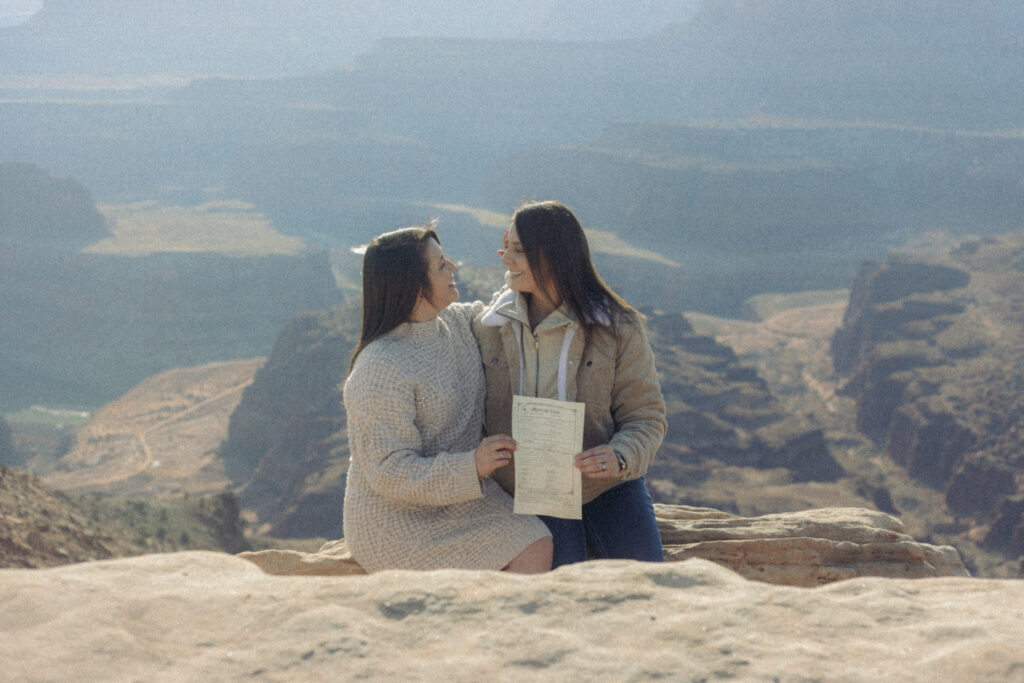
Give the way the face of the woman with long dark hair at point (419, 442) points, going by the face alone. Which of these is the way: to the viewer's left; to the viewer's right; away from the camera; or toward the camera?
to the viewer's right

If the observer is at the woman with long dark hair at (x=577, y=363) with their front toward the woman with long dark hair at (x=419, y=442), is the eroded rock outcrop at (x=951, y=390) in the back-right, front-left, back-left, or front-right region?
back-right

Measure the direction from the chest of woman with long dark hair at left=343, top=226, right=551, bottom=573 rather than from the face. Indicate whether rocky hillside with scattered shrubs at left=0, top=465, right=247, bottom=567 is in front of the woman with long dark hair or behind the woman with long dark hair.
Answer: behind

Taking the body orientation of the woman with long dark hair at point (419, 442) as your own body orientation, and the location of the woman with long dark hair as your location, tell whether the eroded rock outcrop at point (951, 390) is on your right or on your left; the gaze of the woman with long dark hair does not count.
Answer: on your left
